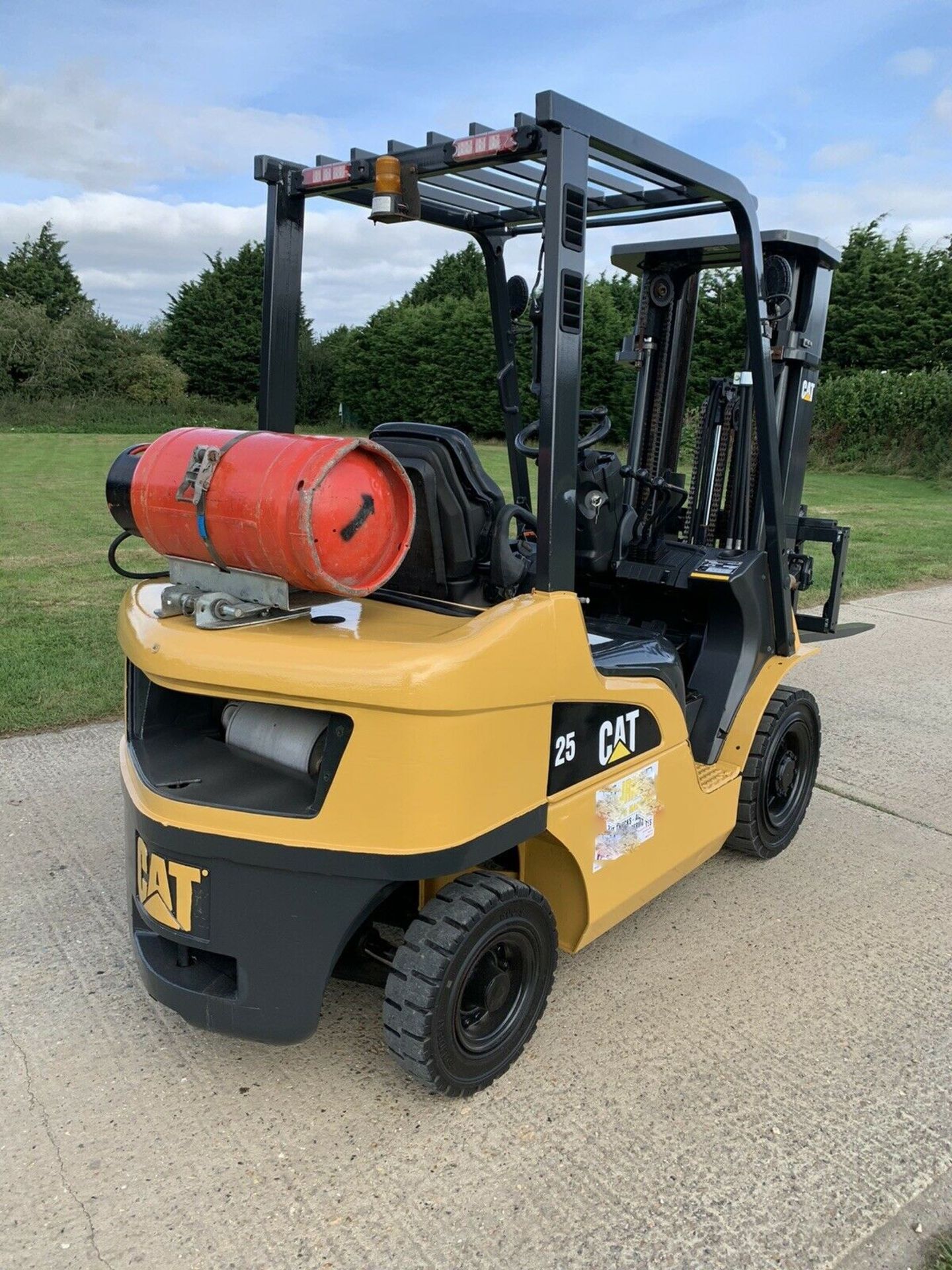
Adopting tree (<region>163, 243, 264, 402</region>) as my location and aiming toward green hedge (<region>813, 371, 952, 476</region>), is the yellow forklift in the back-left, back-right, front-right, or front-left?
front-right

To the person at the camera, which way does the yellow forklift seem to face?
facing away from the viewer and to the right of the viewer

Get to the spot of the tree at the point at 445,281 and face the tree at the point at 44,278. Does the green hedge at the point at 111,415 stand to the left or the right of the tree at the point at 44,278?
left

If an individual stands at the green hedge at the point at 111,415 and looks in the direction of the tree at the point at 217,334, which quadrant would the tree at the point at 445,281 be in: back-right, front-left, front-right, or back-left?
front-right

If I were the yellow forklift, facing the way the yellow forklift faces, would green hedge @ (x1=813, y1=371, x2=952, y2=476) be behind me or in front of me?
in front

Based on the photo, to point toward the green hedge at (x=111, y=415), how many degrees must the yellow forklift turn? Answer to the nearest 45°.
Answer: approximately 45° to its left

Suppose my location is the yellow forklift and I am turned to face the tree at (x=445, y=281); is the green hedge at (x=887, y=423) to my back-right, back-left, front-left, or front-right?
front-right

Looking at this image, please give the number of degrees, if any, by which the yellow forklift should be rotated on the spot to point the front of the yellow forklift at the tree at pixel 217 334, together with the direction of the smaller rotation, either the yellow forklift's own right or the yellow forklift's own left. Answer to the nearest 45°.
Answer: approximately 45° to the yellow forklift's own left

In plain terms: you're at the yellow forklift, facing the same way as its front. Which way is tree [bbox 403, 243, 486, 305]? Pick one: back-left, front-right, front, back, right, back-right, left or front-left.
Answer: front-left

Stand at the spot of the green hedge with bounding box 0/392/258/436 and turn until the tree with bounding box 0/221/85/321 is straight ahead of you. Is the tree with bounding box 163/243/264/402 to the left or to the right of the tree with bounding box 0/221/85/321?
right

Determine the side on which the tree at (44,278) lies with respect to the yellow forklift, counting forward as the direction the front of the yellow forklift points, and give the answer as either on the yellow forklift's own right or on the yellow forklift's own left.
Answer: on the yellow forklift's own left

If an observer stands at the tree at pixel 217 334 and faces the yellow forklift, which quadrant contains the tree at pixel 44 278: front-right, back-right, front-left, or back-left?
back-right
